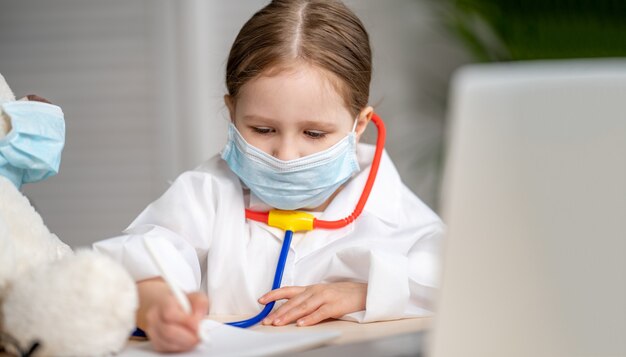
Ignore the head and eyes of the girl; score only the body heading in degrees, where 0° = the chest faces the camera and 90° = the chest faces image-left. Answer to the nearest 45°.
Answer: approximately 0°

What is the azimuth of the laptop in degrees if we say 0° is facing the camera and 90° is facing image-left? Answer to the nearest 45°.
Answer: approximately 180°

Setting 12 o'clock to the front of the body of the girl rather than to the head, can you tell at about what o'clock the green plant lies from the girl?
The green plant is roughly at 7 o'clock from the girl.

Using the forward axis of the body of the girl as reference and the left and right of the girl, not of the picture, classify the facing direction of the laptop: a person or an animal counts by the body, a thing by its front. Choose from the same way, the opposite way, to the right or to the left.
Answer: the opposite way

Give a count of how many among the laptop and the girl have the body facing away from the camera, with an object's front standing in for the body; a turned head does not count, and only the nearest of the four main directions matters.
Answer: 1
